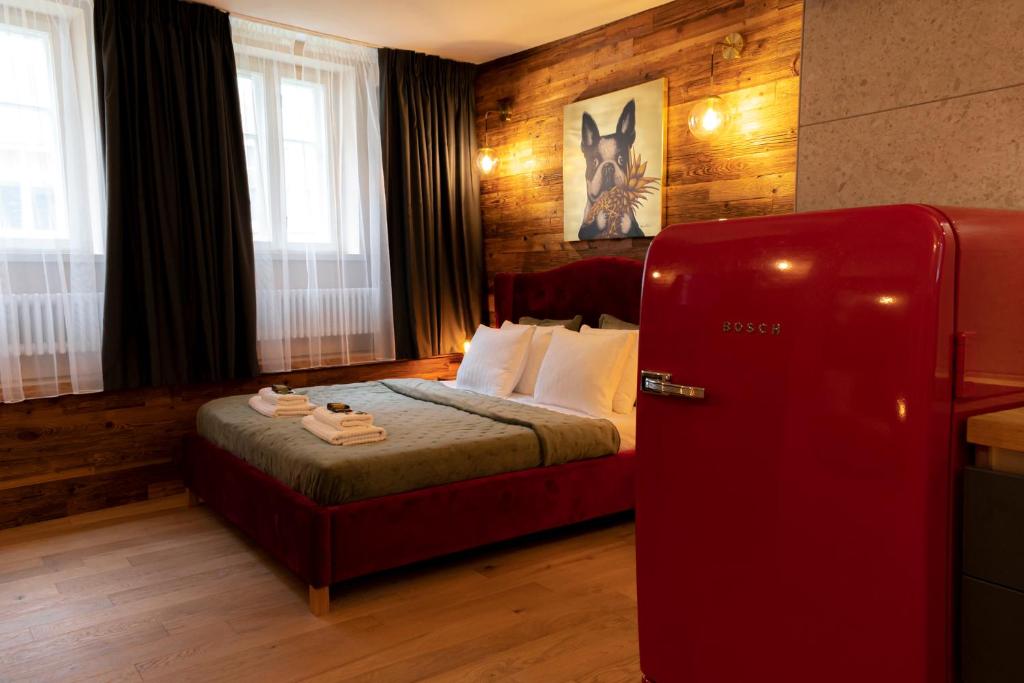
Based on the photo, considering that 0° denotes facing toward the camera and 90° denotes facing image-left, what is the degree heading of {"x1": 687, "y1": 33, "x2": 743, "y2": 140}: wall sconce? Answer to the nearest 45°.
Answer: approximately 45°

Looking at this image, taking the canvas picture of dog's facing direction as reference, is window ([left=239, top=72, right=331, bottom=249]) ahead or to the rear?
ahead

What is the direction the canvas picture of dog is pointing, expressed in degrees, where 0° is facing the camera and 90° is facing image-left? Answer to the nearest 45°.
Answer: approximately 45°

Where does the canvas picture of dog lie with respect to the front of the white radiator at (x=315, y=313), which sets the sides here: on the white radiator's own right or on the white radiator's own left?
on the white radiator's own left

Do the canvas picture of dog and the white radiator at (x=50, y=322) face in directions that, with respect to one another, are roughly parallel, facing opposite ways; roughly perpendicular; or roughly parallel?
roughly perpendicular

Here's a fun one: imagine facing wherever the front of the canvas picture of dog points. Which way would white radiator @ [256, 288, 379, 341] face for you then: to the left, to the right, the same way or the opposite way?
to the left

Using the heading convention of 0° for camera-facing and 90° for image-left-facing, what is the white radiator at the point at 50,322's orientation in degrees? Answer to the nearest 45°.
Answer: approximately 0°

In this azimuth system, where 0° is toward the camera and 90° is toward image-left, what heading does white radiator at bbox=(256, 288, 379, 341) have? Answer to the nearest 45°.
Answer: approximately 0°

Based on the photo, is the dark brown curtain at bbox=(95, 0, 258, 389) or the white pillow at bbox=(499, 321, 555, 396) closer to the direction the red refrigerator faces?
the dark brown curtain

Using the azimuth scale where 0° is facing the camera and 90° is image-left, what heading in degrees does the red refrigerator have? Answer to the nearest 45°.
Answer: approximately 45°

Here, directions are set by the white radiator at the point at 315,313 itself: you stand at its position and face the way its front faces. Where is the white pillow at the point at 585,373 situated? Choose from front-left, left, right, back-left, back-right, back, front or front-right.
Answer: front-left

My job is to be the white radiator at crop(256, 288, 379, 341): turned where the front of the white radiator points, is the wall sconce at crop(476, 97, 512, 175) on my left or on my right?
on my left
